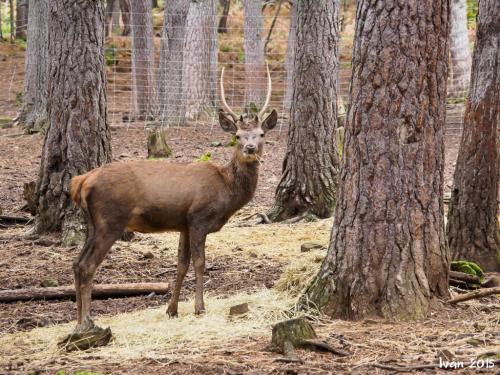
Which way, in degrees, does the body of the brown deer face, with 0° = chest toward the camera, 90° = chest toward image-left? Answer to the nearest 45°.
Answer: approximately 270°

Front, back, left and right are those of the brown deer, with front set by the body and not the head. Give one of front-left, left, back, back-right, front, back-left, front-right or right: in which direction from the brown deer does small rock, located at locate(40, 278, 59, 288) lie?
back-left

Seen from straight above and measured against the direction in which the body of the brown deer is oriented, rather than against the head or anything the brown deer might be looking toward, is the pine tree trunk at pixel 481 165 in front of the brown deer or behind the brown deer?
in front

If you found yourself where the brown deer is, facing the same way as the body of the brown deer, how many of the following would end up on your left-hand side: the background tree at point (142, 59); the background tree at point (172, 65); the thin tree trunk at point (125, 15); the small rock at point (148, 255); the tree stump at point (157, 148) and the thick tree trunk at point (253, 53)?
6

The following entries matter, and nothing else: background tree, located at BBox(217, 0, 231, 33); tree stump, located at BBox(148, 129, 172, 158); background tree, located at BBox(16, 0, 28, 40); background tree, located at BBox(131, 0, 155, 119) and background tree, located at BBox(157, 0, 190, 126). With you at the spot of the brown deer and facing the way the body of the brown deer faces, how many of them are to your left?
5

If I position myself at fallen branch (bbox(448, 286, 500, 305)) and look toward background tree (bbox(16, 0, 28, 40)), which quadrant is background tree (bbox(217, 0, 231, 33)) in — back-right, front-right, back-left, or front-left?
front-right

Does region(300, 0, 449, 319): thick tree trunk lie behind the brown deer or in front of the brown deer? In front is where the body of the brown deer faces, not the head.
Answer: in front

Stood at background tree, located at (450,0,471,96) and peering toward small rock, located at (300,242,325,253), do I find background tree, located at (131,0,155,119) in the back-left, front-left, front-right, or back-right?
front-right

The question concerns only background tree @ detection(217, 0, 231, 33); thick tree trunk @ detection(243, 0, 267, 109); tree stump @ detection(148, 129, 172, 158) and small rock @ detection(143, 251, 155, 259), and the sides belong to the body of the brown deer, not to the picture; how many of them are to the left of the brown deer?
4

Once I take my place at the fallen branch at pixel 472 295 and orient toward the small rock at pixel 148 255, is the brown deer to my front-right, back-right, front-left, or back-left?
front-left

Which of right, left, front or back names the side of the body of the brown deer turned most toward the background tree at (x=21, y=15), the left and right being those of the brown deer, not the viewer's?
left

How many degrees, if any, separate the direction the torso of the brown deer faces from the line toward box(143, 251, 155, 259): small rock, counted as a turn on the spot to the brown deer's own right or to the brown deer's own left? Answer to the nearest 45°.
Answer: approximately 90° to the brown deer's own left

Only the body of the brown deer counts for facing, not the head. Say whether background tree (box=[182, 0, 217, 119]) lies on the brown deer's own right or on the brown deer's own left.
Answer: on the brown deer's own left

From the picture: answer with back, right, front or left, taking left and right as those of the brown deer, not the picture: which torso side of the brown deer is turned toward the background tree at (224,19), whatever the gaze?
left

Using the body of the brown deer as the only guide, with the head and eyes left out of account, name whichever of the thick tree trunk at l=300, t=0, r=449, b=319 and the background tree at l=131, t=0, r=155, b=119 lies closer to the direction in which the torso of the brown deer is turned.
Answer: the thick tree trunk

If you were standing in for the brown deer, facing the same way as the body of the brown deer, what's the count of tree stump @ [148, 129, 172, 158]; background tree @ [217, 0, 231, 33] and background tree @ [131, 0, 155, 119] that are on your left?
3
